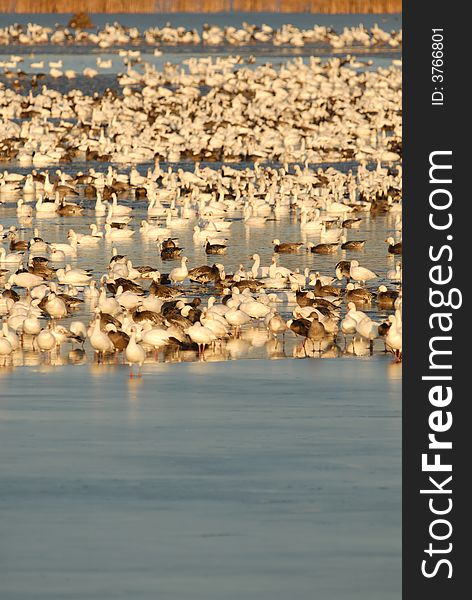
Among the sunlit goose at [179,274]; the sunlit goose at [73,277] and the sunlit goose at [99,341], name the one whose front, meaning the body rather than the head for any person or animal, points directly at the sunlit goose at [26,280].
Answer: the sunlit goose at [73,277]

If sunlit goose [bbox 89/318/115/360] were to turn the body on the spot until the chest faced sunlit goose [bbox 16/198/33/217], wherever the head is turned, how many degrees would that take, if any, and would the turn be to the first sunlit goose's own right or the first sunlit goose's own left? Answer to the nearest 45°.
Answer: approximately 135° to the first sunlit goose's own right

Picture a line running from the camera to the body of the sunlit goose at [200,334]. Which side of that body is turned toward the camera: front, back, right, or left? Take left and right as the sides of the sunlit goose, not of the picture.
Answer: left
